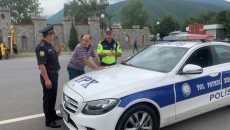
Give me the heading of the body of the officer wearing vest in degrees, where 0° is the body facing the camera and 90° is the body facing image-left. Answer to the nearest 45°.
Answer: approximately 0°

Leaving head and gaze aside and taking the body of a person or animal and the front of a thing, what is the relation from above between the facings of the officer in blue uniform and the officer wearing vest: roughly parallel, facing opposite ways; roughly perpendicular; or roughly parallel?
roughly perpendicular

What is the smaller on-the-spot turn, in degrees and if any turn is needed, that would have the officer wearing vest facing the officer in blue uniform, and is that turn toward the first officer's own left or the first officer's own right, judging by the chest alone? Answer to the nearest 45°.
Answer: approximately 45° to the first officer's own right

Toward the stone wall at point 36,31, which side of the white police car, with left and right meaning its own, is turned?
right

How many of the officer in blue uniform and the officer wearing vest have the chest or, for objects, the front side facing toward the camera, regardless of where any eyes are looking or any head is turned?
1

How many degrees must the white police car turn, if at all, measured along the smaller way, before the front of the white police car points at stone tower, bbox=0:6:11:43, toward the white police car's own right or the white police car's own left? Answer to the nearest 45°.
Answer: approximately 90° to the white police car's own right

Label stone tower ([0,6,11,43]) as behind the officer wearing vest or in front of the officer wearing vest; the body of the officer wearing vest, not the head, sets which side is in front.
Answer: behind

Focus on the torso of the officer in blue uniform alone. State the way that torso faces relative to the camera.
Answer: to the viewer's right

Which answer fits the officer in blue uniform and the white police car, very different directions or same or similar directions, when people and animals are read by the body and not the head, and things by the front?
very different directions

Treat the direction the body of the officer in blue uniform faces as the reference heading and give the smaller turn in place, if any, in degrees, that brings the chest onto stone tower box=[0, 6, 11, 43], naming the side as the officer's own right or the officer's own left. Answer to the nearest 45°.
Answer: approximately 90° to the officer's own left

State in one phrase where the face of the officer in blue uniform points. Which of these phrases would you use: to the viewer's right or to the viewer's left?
to the viewer's right
